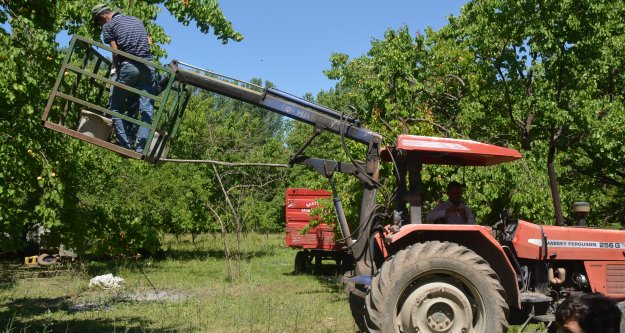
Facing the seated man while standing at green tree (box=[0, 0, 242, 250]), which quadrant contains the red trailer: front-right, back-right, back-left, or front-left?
front-left

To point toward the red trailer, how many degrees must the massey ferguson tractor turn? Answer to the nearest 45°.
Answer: approximately 90° to its left

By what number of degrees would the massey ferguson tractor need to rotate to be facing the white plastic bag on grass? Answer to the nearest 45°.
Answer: approximately 135° to its left

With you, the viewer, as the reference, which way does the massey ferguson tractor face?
facing to the right of the viewer

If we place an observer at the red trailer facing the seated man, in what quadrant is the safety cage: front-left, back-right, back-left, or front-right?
front-right

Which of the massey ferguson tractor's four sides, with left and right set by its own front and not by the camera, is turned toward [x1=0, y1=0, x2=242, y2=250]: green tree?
back
